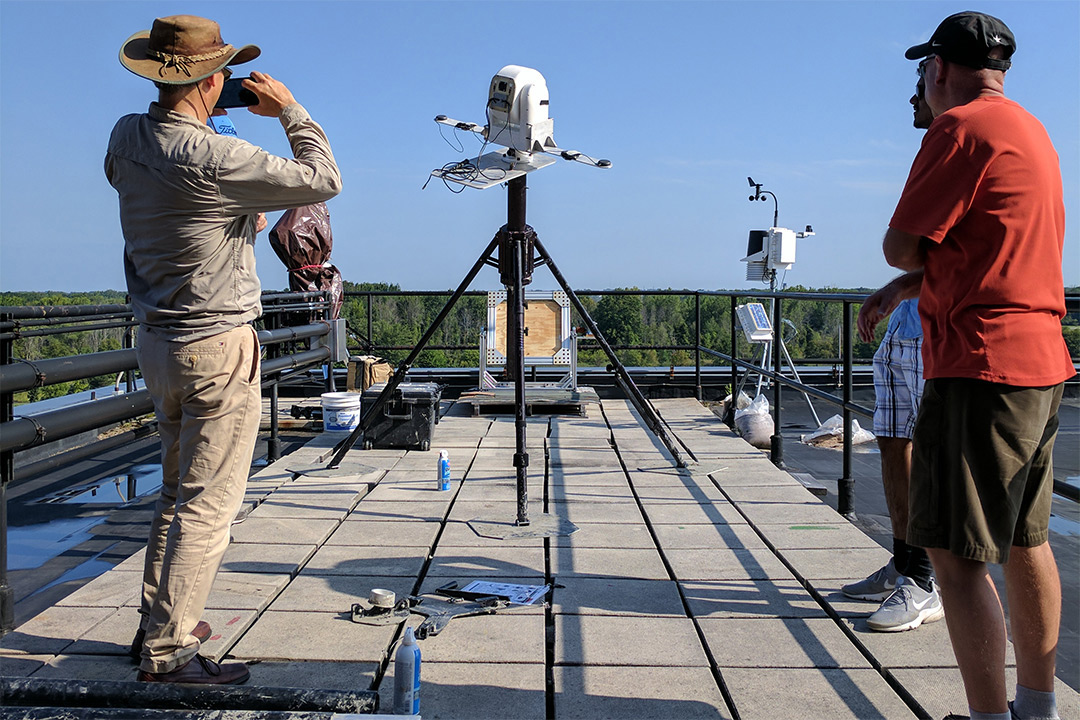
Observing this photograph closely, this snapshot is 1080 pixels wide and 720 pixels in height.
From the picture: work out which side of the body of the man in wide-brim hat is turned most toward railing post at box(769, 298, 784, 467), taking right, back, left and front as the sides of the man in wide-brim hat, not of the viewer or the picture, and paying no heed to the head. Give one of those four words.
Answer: front

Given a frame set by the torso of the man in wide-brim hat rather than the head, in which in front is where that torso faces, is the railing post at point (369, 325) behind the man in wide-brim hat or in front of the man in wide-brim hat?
in front

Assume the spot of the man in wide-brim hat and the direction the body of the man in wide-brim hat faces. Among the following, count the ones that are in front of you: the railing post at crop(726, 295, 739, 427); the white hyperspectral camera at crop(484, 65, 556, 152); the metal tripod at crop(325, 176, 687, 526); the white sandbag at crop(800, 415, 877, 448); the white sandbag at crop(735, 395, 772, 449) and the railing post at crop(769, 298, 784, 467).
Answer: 6

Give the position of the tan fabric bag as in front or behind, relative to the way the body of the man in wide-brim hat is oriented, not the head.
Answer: in front

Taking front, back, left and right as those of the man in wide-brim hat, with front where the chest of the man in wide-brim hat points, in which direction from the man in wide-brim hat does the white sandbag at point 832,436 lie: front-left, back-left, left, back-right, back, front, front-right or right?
front

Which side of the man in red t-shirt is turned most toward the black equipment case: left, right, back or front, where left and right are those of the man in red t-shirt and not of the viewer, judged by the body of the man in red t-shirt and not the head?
front

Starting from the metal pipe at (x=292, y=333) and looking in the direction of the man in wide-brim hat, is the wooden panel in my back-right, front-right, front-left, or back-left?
back-left

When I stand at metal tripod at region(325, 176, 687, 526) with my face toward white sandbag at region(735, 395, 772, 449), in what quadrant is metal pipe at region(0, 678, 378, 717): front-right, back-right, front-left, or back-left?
back-right

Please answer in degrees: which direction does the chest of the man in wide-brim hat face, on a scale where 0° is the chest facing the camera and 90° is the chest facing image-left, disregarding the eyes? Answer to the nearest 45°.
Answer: approximately 225°

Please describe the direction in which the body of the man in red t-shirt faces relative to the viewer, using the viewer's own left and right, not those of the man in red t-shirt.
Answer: facing away from the viewer and to the left of the viewer

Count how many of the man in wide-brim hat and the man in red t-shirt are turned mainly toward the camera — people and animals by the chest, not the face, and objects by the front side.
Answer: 0

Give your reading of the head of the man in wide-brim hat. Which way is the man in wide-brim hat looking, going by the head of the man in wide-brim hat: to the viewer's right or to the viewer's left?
to the viewer's right

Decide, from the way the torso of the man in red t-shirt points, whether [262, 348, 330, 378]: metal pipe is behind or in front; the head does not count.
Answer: in front

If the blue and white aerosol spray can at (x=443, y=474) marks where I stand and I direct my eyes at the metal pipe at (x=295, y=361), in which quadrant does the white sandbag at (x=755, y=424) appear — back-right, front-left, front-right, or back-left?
back-right

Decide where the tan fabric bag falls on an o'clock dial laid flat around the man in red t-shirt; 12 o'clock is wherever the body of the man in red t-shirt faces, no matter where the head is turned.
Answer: The tan fabric bag is roughly at 12 o'clock from the man in red t-shirt.

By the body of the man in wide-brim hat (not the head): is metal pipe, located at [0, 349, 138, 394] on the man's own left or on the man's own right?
on the man's own left

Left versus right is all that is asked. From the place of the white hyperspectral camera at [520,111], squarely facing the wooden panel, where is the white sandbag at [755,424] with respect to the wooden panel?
right
